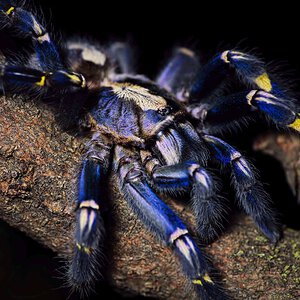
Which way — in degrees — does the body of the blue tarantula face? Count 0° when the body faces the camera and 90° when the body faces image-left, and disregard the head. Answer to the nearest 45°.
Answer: approximately 315°
